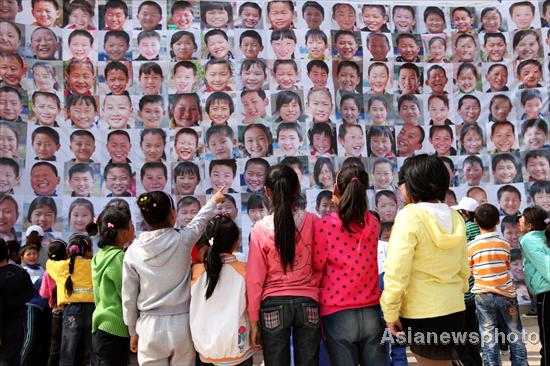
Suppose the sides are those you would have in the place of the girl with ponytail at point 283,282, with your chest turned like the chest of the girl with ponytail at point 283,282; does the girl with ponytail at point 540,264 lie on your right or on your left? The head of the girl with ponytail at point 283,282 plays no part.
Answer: on your right

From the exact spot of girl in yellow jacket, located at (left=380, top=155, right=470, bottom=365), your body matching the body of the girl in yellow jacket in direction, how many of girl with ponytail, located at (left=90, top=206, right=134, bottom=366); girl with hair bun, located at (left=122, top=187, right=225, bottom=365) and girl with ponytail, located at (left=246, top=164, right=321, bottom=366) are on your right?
0

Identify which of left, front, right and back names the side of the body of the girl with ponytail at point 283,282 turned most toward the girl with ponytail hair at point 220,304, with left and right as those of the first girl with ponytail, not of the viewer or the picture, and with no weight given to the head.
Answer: left

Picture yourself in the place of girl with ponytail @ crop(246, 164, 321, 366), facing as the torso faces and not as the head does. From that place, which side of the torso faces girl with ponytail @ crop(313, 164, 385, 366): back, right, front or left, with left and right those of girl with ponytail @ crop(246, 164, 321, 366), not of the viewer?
right

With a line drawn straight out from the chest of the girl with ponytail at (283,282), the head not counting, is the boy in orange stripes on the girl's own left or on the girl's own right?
on the girl's own right

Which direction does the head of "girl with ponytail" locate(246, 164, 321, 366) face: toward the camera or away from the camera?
away from the camera

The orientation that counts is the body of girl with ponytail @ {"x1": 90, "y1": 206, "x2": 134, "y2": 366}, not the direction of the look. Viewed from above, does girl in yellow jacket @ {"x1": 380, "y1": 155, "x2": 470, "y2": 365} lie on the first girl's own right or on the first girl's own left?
on the first girl's own right

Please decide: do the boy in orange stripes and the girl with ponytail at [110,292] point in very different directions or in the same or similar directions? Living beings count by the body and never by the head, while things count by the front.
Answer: same or similar directions

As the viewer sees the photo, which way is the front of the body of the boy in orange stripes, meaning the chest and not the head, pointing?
away from the camera

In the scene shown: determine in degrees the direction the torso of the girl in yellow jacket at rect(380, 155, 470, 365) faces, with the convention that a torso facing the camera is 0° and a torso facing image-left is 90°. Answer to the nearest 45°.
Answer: approximately 135°

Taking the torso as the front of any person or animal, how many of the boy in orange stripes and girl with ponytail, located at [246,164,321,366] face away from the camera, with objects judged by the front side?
2

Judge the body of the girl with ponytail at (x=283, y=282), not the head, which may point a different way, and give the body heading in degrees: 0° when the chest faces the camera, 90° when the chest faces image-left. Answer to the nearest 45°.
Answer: approximately 180°

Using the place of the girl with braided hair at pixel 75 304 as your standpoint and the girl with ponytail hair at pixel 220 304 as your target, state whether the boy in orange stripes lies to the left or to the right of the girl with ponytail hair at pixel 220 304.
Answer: left

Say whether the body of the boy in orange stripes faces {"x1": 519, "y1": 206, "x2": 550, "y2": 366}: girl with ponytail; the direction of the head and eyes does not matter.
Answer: no
